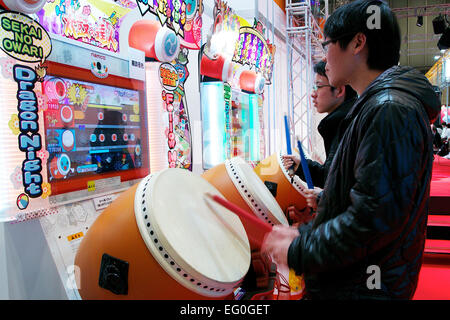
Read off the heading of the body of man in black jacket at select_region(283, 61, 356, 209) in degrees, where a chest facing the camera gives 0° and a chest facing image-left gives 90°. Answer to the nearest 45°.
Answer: approximately 90°

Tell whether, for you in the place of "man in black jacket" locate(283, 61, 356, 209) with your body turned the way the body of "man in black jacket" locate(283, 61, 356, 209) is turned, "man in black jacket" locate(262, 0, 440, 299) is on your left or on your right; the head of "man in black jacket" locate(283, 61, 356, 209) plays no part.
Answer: on your left

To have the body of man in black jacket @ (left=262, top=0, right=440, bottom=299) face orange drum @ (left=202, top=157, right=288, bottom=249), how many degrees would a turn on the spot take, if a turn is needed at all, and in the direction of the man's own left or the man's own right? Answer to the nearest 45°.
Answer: approximately 45° to the man's own right

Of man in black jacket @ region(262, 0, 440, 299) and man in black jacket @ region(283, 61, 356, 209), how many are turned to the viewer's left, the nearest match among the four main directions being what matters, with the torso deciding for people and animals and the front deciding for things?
2

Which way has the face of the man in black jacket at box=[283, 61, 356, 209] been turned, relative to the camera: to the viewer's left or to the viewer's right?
to the viewer's left

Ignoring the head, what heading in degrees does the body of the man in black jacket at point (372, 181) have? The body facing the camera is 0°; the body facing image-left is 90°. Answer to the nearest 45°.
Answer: approximately 90°

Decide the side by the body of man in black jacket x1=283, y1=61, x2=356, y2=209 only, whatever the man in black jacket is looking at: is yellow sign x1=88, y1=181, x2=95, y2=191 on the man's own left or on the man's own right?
on the man's own left

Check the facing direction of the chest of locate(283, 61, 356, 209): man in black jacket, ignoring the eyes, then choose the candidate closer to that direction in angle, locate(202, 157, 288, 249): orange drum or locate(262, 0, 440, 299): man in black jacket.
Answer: the orange drum

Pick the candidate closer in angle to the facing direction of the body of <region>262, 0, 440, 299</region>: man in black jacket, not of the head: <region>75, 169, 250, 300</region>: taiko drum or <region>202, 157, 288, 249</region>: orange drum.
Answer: the taiko drum

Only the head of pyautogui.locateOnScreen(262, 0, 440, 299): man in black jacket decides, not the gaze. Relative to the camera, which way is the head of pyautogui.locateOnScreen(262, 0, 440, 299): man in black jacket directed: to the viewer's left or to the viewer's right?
to the viewer's left
